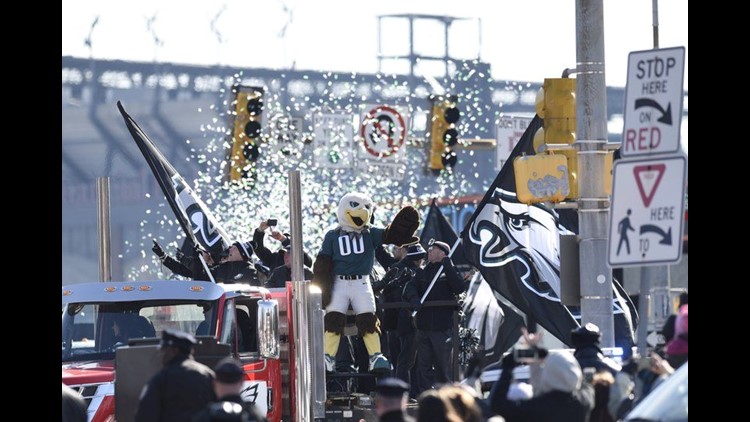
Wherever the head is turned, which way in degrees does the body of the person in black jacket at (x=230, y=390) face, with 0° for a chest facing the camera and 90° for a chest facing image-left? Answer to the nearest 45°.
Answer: approximately 180°

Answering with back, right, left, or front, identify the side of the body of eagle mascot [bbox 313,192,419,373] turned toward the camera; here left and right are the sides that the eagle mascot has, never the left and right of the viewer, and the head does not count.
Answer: front

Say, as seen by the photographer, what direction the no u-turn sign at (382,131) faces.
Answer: facing the viewer

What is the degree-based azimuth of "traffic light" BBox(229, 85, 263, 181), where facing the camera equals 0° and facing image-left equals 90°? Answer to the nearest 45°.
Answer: approximately 315°

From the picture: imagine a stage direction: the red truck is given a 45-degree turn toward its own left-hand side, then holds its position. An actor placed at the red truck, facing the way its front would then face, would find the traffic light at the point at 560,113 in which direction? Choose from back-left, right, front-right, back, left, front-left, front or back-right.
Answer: left

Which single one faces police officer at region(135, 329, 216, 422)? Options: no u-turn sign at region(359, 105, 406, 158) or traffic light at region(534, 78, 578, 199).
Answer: the no u-turn sign

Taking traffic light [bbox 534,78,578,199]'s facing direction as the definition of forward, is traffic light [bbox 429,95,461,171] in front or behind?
in front

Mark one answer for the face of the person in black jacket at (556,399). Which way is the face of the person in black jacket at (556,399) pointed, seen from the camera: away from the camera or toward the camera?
away from the camera

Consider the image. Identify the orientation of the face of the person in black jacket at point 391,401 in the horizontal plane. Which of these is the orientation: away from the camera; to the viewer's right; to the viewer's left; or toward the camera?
away from the camera

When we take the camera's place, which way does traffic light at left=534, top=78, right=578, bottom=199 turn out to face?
facing away from the viewer and to the left of the viewer

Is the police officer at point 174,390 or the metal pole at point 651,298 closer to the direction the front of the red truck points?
the police officer

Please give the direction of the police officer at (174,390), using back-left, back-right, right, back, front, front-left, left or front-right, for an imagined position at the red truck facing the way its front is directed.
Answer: front-left

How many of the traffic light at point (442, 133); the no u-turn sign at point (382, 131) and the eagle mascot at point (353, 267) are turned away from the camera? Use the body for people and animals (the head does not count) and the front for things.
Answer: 0

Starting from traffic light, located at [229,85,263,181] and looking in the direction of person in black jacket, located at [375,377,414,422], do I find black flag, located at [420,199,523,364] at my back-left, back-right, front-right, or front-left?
front-left
